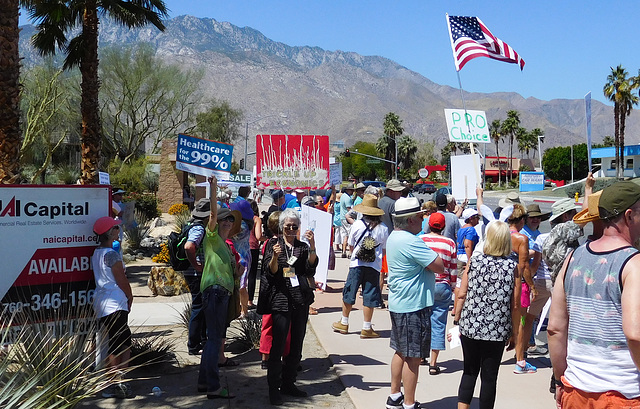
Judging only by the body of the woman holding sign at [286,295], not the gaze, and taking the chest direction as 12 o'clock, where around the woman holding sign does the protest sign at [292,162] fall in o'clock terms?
The protest sign is roughly at 6 o'clock from the woman holding sign.

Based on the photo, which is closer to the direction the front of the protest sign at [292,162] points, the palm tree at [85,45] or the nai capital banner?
the nai capital banner

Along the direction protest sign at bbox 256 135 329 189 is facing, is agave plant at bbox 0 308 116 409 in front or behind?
in front

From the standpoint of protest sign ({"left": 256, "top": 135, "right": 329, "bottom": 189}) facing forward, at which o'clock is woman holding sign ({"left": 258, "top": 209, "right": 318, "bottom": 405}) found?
The woman holding sign is roughly at 12 o'clock from the protest sign.

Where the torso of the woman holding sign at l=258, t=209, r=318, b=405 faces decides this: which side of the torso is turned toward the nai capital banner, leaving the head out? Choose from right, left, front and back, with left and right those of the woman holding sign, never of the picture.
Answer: right

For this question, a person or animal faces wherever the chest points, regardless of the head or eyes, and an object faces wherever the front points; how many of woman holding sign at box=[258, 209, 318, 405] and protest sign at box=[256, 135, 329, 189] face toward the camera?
2

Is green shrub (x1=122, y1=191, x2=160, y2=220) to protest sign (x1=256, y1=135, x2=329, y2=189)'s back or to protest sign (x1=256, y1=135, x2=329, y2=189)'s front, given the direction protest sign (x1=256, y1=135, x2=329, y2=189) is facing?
to the back

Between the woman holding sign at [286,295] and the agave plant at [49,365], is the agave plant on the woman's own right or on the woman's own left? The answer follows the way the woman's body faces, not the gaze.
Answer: on the woman's own right

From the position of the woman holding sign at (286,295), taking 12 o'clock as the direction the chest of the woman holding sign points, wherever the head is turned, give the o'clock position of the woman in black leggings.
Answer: The woman in black leggings is roughly at 10 o'clock from the woman holding sign.

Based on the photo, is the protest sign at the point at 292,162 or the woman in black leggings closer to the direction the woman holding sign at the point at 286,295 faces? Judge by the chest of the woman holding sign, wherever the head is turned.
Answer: the woman in black leggings

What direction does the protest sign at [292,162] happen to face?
toward the camera

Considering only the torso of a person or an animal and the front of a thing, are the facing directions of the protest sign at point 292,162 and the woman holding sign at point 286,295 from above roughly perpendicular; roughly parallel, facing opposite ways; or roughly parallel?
roughly parallel

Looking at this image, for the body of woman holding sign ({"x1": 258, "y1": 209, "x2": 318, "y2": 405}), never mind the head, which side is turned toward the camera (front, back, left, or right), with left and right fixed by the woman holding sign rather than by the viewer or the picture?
front
